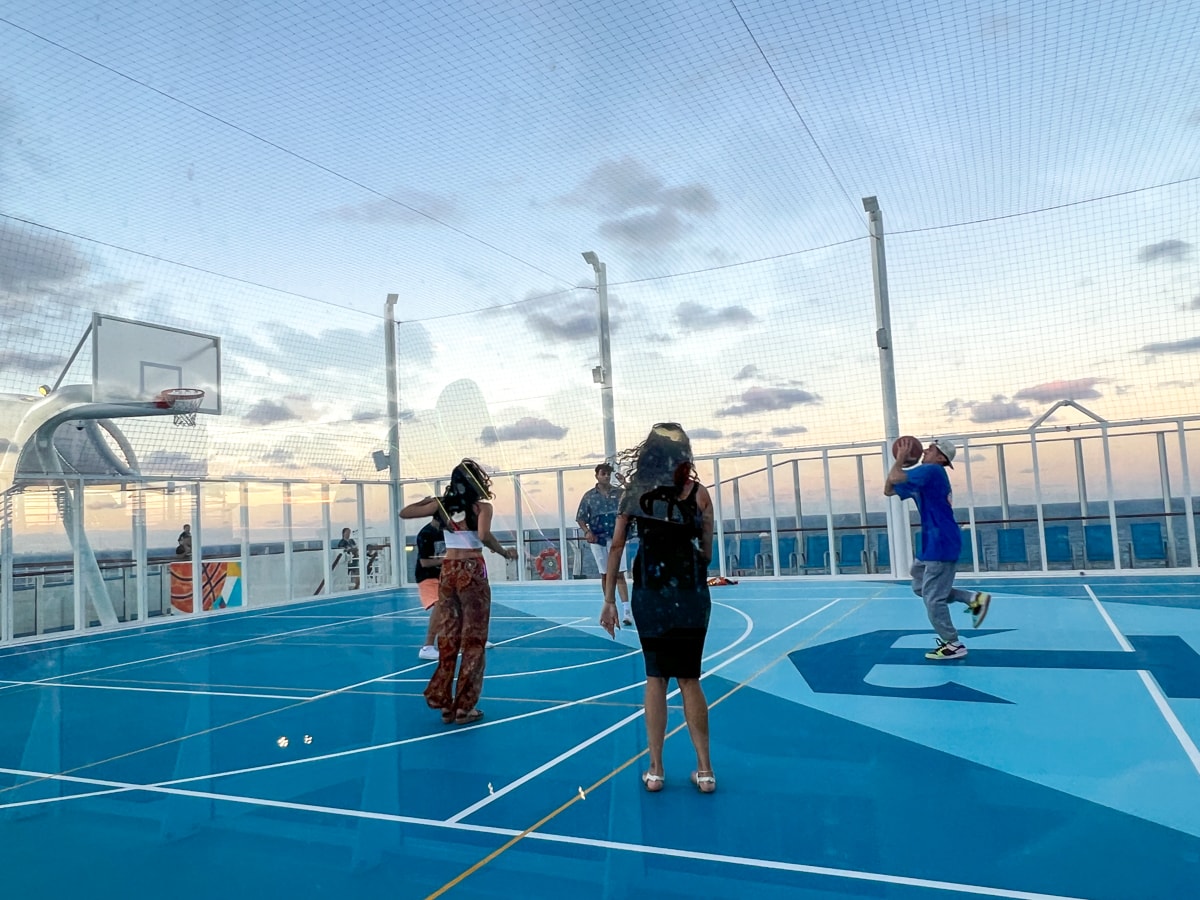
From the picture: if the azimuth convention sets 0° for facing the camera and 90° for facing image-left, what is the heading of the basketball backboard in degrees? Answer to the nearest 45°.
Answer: approximately 315°

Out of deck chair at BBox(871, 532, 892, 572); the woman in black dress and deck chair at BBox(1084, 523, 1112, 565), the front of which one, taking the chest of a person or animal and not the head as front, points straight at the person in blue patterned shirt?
the woman in black dress

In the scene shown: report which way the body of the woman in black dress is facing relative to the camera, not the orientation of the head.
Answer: away from the camera

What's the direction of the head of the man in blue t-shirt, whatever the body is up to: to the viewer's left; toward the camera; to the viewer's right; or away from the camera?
to the viewer's left
